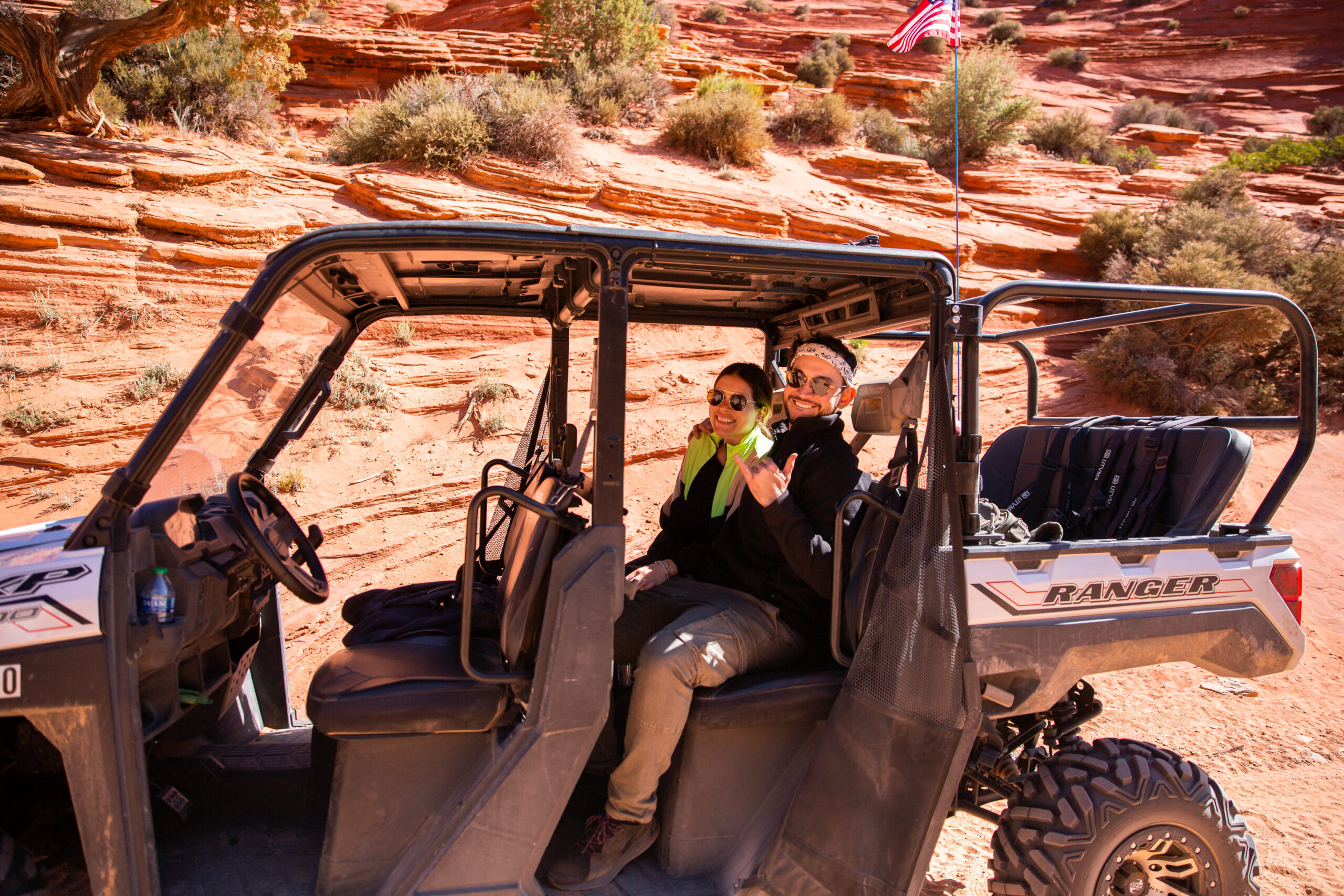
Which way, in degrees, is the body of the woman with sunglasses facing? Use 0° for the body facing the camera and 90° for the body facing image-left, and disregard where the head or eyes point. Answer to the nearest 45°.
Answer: approximately 45°

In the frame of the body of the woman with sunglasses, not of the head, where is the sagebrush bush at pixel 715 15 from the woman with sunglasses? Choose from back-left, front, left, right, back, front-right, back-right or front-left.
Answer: back-right

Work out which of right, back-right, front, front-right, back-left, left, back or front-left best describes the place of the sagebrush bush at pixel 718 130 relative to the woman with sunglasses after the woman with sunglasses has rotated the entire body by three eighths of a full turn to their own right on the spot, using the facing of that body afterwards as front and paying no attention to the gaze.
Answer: front

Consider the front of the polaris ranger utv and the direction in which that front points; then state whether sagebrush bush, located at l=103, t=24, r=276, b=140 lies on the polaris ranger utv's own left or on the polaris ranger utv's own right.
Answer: on the polaris ranger utv's own right

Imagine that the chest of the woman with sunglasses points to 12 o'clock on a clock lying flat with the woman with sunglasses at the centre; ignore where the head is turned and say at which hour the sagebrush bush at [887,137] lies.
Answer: The sagebrush bush is roughly at 5 o'clock from the woman with sunglasses.

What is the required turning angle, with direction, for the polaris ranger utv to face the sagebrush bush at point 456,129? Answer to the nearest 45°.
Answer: approximately 90° to its right

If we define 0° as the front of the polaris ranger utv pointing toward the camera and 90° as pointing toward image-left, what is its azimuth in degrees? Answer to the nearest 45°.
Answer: approximately 90°

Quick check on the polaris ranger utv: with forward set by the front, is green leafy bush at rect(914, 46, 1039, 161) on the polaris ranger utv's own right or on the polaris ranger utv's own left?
on the polaris ranger utv's own right

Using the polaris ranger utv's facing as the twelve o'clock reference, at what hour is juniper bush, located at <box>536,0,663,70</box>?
The juniper bush is roughly at 3 o'clock from the polaris ranger utv.

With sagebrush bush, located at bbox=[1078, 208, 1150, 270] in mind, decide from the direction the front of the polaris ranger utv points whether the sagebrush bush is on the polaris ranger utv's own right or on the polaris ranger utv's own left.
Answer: on the polaris ranger utv's own right

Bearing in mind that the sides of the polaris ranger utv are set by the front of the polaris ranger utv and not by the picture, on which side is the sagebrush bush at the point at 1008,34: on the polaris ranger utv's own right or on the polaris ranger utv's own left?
on the polaris ranger utv's own right
